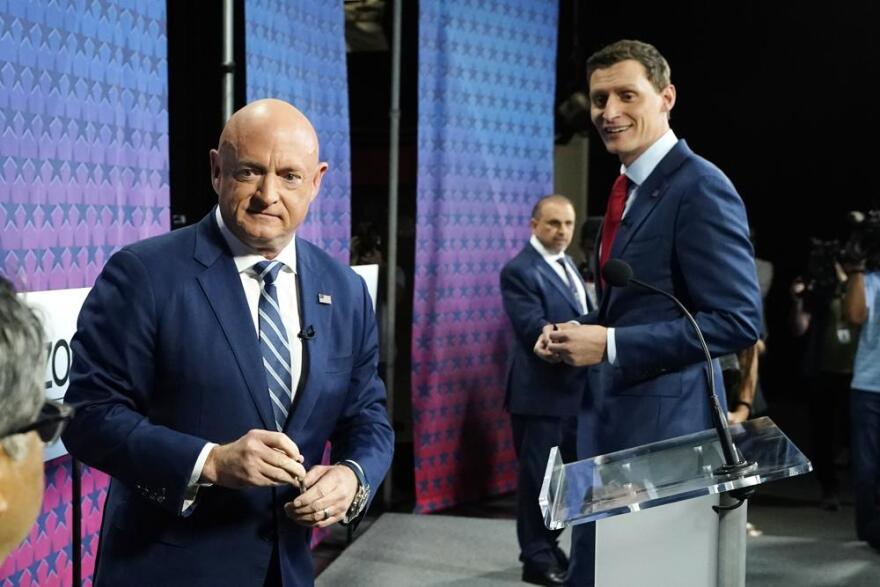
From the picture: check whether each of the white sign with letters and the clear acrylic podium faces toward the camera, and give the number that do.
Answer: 1

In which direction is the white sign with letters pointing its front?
toward the camera

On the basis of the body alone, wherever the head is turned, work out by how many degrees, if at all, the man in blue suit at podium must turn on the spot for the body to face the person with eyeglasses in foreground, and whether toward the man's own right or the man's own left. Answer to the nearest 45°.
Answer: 0° — they already face them

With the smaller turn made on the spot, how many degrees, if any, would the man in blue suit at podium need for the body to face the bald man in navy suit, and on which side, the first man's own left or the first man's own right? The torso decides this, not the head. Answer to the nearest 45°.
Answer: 0° — they already face them

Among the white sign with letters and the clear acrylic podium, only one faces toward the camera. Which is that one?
the white sign with letters

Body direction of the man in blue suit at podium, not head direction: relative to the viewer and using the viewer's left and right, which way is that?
facing the viewer and to the left of the viewer

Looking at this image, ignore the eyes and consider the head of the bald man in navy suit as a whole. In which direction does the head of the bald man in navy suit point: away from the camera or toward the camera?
toward the camera

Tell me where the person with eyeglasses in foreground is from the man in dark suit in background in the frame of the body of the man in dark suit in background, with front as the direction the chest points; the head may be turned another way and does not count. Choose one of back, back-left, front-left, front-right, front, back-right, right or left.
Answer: front-right

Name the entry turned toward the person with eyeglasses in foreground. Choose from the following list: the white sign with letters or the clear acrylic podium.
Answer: the white sign with letters

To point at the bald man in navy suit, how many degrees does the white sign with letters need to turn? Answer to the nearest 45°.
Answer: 0° — it already faces them

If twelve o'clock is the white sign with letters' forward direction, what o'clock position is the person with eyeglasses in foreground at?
The person with eyeglasses in foreground is roughly at 12 o'clock from the white sign with letters.

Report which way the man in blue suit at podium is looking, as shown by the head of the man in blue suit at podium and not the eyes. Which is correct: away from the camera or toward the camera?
toward the camera
